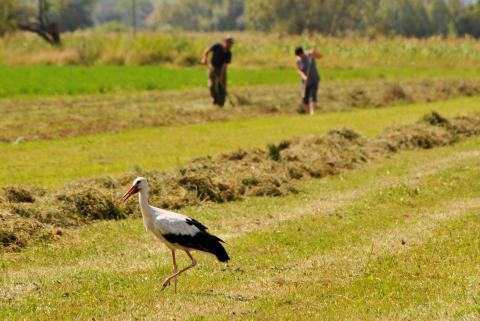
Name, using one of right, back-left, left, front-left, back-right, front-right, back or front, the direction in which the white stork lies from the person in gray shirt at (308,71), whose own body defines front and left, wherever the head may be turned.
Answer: front-left

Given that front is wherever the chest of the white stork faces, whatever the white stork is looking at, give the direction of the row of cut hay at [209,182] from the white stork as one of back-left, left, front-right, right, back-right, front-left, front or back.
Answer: right

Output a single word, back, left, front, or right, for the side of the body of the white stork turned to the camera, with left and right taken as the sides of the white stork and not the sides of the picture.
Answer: left

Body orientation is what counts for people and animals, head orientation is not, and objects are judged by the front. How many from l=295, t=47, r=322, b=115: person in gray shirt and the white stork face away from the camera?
0

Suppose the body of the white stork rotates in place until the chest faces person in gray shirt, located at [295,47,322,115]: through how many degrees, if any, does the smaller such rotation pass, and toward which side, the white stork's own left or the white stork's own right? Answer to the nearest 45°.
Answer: approximately 90° to the white stork's own right

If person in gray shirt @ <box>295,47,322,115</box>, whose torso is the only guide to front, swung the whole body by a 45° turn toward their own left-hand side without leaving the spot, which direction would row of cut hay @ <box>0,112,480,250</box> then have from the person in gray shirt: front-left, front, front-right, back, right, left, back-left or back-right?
front

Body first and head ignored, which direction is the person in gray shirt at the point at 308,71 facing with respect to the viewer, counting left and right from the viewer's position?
facing the viewer and to the left of the viewer
